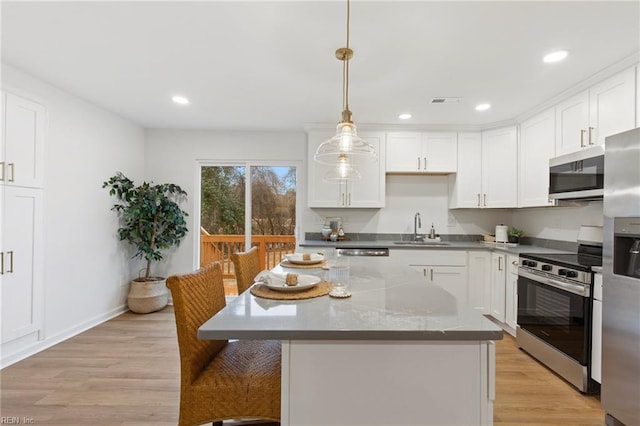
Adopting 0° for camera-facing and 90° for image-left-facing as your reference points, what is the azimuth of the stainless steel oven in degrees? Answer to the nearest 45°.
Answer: approximately 45°

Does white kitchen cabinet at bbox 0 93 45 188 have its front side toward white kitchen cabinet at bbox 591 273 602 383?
yes

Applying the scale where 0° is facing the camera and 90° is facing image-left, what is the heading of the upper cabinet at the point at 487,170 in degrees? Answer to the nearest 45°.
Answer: approximately 0°

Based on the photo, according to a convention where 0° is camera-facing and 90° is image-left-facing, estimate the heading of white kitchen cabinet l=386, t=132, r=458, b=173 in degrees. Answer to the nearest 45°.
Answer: approximately 0°

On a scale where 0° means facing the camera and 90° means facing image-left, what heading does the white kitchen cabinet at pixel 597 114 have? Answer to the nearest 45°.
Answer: approximately 45°

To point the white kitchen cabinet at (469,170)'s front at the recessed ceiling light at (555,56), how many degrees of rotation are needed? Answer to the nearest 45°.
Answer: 0° — it already faces it

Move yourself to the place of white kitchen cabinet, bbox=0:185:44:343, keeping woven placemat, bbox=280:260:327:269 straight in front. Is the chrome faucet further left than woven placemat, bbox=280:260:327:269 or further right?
left

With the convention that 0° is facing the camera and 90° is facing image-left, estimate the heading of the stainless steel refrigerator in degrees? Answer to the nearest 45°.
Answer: approximately 45°

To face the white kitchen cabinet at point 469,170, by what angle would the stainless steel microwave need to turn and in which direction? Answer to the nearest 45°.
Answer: approximately 90° to its right

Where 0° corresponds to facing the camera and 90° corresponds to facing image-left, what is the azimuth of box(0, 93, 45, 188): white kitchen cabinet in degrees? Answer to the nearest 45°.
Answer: approximately 315°

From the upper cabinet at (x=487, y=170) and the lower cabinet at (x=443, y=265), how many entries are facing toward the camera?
2
